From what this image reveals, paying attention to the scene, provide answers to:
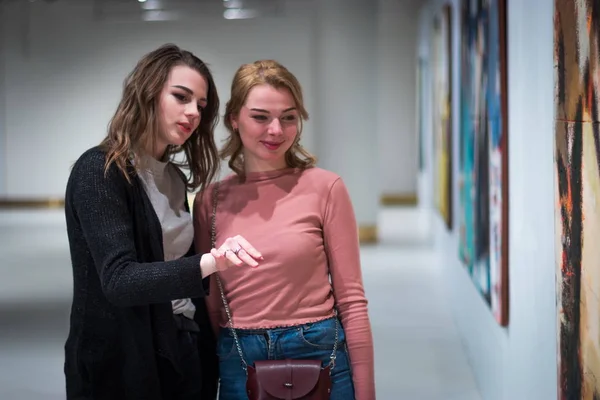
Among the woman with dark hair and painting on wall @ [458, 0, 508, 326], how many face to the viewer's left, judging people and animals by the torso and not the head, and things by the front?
1

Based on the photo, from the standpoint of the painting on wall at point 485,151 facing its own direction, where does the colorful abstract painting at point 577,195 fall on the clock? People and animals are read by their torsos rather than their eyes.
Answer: The colorful abstract painting is roughly at 9 o'clock from the painting on wall.

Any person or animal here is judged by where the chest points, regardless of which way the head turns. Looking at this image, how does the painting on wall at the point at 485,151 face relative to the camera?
to the viewer's left

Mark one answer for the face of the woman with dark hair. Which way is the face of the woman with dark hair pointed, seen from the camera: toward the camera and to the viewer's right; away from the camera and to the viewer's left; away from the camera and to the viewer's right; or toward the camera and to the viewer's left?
toward the camera and to the viewer's right

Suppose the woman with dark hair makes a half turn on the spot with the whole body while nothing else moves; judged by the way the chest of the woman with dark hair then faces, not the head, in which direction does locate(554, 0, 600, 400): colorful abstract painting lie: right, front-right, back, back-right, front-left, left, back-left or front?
back-right

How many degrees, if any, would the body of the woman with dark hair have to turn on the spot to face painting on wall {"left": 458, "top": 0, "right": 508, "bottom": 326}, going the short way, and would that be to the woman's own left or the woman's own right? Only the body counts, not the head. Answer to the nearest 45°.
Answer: approximately 90° to the woman's own left

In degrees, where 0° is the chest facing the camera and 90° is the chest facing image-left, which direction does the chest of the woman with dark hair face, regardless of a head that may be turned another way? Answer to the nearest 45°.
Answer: approximately 315°
